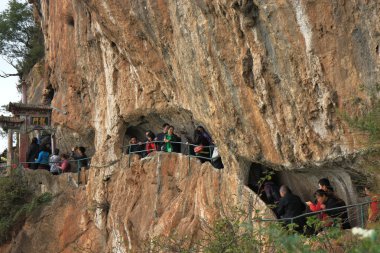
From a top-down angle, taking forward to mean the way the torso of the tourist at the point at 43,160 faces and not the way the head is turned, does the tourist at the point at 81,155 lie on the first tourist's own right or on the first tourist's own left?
on the first tourist's own right

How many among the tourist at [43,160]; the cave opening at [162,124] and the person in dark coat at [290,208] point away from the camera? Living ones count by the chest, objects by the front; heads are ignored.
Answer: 1

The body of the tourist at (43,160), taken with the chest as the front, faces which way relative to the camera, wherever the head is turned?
away from the camera

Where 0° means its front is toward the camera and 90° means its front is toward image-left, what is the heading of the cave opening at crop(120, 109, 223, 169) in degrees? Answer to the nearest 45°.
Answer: approximately 0°

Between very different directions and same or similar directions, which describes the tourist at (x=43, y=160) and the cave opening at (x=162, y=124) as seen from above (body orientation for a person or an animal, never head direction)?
very different directions

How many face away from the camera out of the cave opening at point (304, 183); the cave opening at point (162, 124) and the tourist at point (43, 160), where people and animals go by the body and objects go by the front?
1
